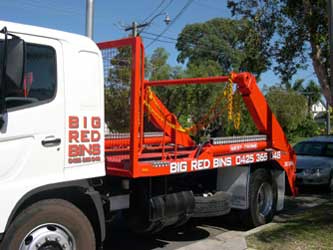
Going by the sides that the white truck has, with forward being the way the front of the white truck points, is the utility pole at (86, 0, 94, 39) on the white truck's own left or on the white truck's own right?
on the white truck's own right

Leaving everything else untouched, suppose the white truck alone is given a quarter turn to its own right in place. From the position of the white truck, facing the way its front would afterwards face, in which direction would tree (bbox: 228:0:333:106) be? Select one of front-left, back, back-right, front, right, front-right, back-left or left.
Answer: right
